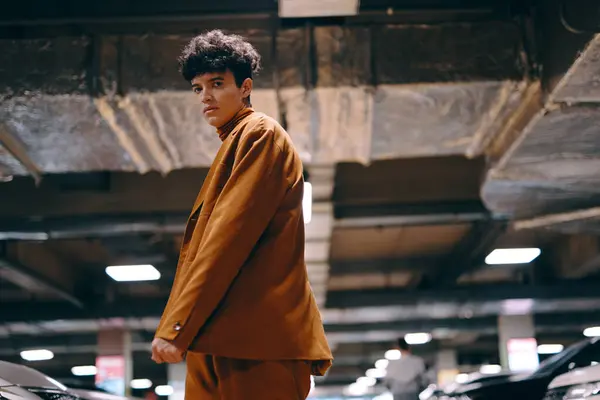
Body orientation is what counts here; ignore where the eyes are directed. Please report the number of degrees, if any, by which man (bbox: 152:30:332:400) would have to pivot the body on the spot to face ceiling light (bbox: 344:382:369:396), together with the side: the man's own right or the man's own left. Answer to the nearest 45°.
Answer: approximately 90° to the man's own right

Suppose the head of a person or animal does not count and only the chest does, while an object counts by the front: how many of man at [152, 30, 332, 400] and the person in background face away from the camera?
1

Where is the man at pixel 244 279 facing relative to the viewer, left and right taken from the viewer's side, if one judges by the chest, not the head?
facing to the left of the viewer

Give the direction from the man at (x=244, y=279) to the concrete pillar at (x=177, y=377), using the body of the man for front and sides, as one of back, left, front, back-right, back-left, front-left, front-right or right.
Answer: right

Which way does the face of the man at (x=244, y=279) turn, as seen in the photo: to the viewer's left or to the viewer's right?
to the viewer's left

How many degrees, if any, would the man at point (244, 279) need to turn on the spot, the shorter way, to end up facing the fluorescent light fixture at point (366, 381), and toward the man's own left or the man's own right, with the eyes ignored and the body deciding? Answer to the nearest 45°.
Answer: approximately 90° to the man's own right
